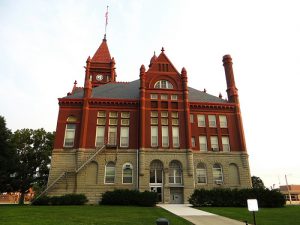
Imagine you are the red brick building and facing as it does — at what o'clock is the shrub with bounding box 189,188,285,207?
The shrub is roughly at 10 o'clock from the red brick building.

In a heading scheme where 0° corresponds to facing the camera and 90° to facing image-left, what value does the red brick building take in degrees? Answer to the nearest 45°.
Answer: approximately 0°

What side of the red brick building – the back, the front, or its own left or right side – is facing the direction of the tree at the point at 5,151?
right
